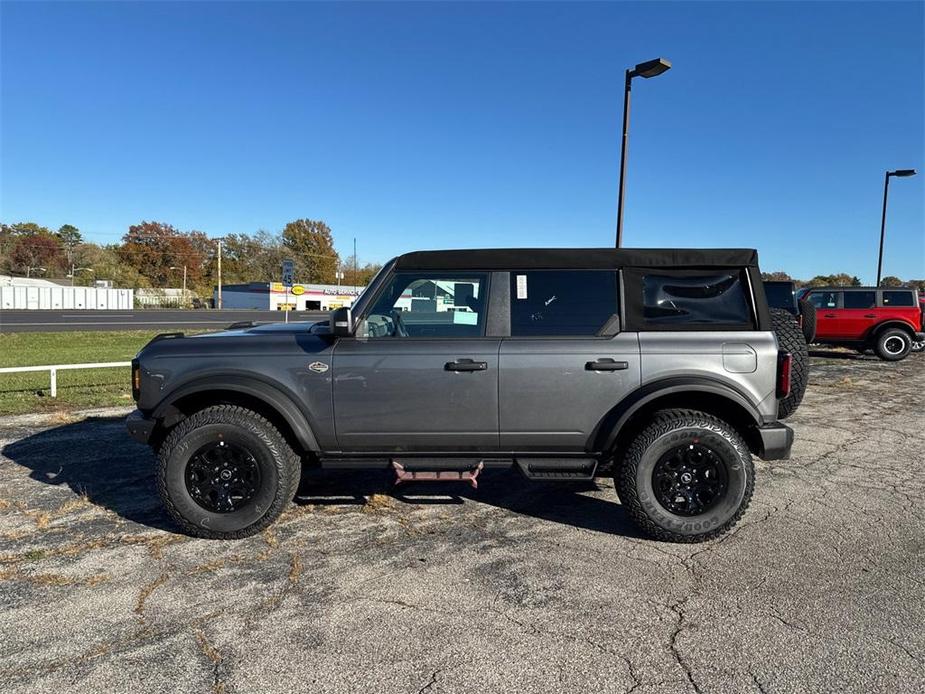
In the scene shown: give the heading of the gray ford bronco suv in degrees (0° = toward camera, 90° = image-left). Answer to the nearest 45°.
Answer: approximately 90°

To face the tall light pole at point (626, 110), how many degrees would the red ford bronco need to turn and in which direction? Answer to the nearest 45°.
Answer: approximately 45° to its left

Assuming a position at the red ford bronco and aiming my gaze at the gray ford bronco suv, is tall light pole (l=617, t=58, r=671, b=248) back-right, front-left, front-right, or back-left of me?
front-right

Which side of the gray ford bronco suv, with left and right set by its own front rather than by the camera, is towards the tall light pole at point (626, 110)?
right

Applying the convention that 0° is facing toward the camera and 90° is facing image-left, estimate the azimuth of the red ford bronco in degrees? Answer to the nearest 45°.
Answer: approximately 90°

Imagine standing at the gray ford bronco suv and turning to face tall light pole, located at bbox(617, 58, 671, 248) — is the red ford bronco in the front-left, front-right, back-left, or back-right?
front-right

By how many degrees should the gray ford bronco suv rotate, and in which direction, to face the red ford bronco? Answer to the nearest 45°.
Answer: approximately 135° to its right

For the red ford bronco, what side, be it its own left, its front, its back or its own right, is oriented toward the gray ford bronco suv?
left
